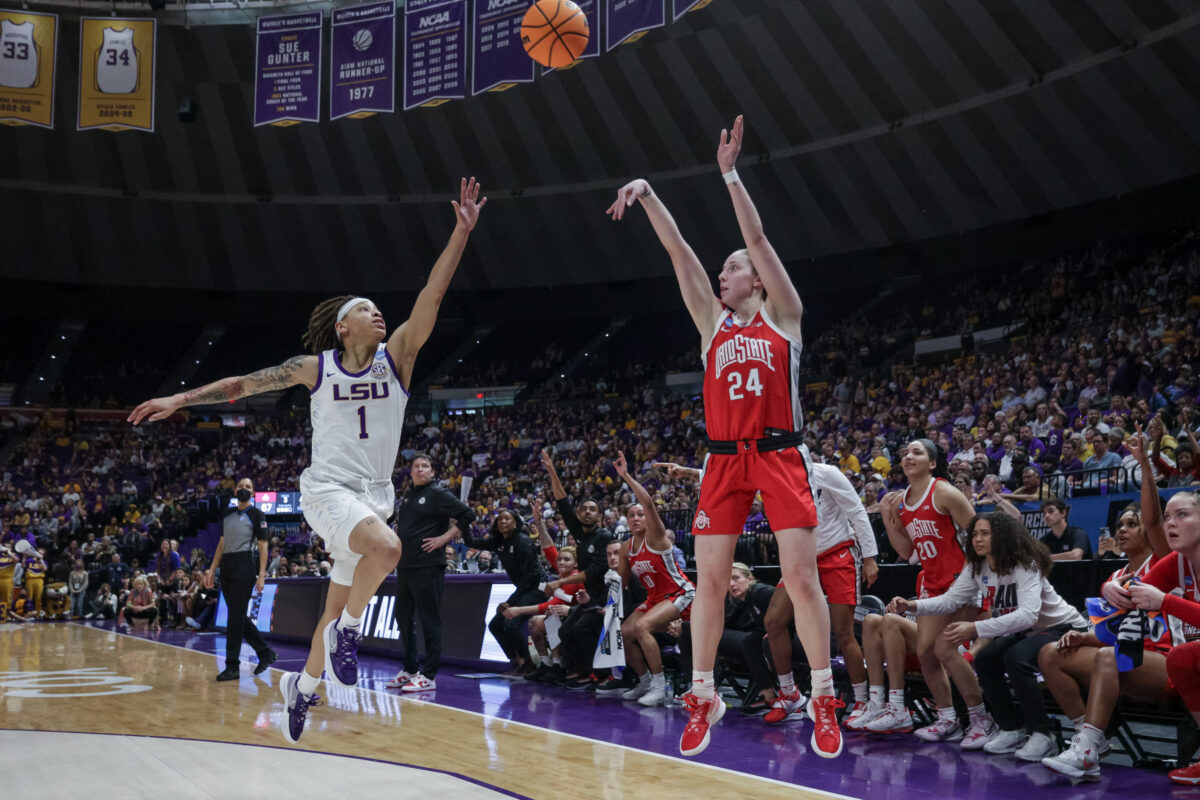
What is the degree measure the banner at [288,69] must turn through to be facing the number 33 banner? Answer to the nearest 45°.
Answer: approximately 90° to its right

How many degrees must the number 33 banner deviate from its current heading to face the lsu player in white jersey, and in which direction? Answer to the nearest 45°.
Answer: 0° — it already faces them

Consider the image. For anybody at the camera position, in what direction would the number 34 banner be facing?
facing the viewer

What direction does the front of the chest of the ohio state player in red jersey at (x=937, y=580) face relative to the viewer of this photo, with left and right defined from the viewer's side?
facing the viewer and to the left of the viewer

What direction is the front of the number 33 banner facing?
toward the camera

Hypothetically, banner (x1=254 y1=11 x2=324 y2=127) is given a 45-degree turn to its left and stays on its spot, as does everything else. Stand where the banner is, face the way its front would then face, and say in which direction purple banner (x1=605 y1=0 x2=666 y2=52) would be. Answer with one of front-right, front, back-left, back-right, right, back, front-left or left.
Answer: front

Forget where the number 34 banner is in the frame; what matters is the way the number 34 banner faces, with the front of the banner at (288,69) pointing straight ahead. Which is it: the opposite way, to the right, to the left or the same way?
the same way

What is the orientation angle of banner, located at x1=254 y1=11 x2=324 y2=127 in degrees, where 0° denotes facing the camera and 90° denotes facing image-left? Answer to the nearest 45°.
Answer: approximately 0°

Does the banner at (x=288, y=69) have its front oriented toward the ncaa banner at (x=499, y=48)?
no

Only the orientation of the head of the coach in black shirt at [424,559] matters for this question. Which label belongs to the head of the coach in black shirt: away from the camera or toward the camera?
toward the camera

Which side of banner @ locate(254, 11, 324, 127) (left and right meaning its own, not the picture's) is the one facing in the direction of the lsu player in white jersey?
front

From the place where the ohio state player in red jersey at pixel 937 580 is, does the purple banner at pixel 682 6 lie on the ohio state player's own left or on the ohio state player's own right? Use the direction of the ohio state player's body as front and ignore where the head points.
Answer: on the ohio state player's own right

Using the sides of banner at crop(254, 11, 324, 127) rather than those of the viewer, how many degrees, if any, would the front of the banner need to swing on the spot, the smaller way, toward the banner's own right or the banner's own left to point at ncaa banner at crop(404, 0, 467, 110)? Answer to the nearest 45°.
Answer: approximately 45° to the banner's own left

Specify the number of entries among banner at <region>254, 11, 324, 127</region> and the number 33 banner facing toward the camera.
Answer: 2

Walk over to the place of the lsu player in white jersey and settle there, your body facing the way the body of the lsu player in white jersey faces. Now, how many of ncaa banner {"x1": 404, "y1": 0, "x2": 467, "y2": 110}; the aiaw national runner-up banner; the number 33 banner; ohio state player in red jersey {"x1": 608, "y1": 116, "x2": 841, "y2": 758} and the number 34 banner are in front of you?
1

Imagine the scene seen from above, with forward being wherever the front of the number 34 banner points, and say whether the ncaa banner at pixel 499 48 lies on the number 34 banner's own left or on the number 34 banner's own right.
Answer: on the number 34 banner's own left
